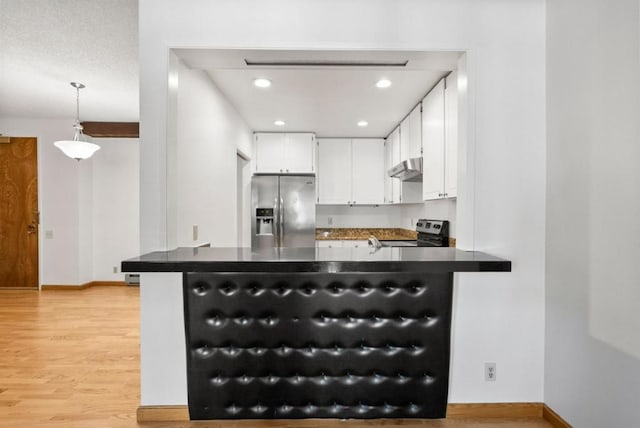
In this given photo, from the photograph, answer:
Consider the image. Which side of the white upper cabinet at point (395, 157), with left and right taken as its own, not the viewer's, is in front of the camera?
left

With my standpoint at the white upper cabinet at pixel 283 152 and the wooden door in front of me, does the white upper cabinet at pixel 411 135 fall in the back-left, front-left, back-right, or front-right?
back-left

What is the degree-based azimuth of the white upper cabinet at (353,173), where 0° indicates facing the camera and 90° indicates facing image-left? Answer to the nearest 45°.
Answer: approximately 0°

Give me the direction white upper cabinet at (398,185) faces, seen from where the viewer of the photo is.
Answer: facing to the left of the viewer

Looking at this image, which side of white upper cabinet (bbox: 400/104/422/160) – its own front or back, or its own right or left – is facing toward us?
left

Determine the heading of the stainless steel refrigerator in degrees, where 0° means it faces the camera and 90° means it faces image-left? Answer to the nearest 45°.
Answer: approximately 0°

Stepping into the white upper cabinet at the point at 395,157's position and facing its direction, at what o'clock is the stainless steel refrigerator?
The stainless steel refrigerator is roughly at 12 o'clock from the white upper cabinet.

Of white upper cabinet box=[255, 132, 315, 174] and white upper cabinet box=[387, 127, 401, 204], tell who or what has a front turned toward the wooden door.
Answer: white upper cabinet box=[387, 127, 401, 204]

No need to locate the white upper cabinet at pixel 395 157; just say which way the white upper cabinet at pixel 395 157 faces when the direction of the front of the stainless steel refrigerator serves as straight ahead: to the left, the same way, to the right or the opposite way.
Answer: to the right

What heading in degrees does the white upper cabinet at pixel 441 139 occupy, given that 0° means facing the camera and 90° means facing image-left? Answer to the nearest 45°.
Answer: approximately 90°

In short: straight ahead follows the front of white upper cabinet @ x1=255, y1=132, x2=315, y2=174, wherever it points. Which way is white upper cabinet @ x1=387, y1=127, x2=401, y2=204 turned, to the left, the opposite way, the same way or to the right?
to the right

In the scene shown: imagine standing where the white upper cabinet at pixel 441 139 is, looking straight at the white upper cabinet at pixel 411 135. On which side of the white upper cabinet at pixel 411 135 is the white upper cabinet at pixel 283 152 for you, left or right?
left

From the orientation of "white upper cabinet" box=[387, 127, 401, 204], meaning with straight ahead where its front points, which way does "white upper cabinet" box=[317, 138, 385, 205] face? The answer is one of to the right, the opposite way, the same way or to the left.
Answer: to the left

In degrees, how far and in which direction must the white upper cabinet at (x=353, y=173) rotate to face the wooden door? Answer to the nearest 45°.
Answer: approximately 90° to its right
